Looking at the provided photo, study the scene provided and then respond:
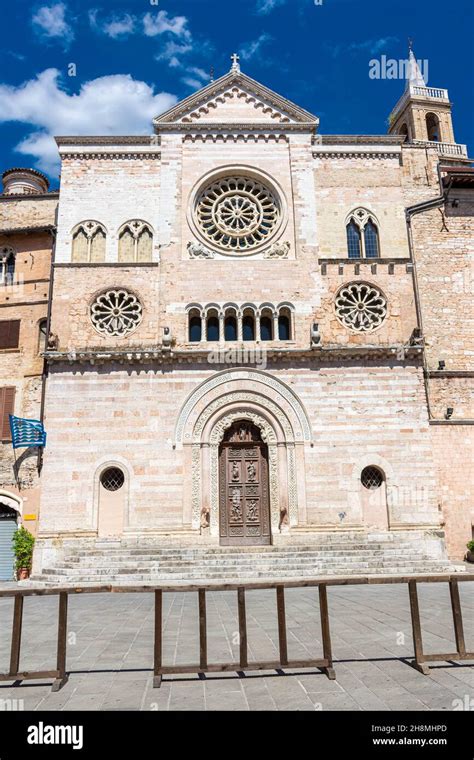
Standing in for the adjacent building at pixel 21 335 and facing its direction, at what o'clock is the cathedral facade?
The cathedral facade is roughly at 10 o'clock from the adjacent building.

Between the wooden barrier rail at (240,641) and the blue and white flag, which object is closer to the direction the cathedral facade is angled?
the wooden barrier rail

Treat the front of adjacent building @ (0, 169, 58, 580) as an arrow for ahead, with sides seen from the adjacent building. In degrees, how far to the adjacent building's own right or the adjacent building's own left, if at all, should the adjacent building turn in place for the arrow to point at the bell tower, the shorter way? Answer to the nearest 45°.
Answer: approximately 90° to the adjacent building's own left

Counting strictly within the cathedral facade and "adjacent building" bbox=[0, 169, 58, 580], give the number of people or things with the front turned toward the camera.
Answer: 2

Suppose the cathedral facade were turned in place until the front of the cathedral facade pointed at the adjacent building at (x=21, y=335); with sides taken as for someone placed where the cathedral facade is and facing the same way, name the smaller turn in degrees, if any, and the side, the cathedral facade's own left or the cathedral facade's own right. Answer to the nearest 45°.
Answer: approximately 90° to the cathedral facade's own right

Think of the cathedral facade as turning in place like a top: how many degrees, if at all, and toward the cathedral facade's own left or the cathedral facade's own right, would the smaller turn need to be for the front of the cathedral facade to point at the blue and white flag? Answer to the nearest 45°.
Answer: approximately 90° to the cathedral facade's own right
